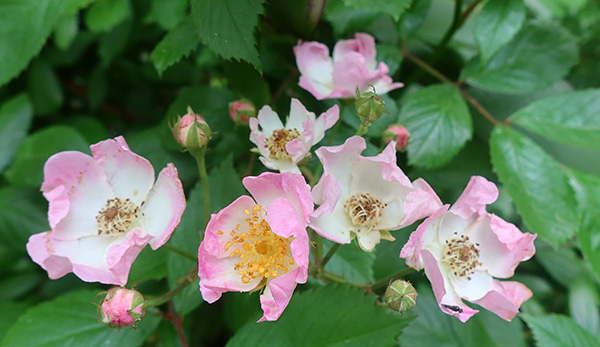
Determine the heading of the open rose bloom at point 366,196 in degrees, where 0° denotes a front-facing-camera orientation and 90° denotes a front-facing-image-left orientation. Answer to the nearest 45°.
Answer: approximately 0°

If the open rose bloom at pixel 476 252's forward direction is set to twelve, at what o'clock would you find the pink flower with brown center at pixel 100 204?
The pink flower with brown center is roughly at 2 o'clock from the open rose bloom.

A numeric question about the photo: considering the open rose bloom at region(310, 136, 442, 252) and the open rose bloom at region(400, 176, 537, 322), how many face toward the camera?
2
